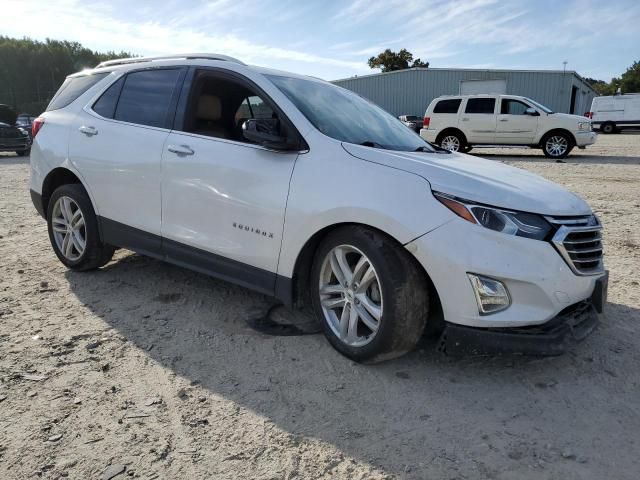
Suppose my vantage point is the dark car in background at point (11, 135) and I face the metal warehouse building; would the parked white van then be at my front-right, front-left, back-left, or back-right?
front-right

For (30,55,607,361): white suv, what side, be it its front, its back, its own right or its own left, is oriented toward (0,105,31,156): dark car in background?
back

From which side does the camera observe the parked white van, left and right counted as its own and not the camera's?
right

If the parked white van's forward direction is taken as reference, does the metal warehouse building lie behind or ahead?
behind

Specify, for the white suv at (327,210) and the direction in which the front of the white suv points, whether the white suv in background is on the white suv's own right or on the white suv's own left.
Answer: on the white suv's own left

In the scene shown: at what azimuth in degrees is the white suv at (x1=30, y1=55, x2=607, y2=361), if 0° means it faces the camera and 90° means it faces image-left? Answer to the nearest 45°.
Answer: approximately 315°

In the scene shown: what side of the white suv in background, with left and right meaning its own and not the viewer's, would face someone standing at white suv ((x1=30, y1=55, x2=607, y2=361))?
right

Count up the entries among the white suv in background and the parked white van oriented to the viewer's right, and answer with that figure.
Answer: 2

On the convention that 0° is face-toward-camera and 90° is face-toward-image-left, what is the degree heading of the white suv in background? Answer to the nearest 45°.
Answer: approximately 270°
